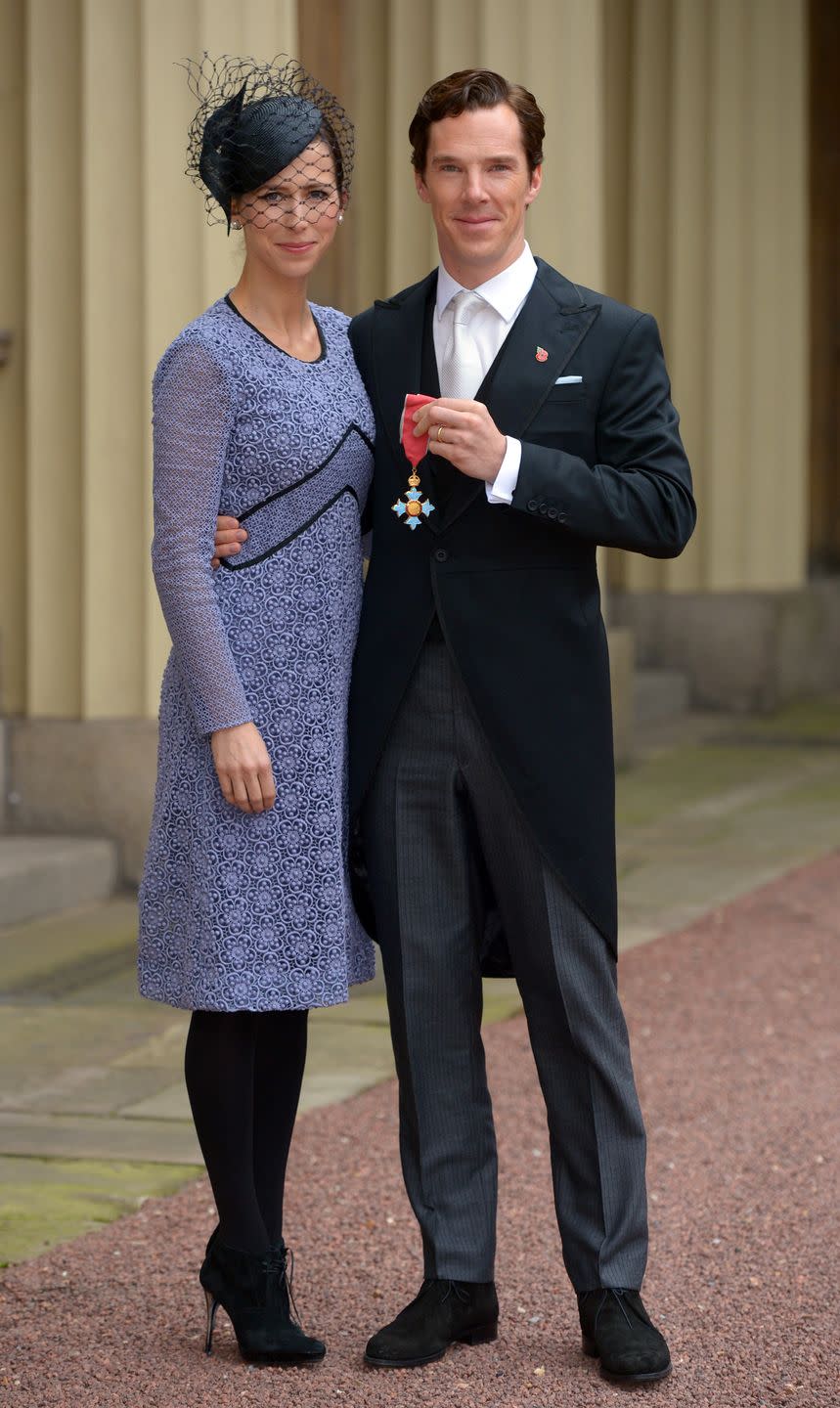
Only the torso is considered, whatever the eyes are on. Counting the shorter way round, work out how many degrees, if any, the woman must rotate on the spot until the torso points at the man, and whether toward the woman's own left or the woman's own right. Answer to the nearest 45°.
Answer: approximately 45° to the woman's own left

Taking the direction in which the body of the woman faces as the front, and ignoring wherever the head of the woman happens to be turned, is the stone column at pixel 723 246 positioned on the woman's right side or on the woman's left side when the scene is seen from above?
on the woman's left side

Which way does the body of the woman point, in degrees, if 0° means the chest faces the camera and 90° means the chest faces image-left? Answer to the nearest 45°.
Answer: approximately 315°

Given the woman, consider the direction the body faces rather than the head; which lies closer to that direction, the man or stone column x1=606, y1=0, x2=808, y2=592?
the man
